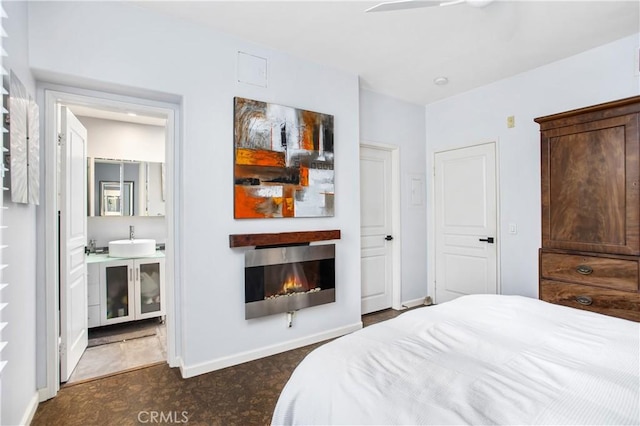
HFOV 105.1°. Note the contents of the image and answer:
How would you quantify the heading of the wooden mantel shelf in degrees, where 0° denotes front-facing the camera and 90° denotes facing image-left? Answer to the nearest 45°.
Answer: approximately 315°

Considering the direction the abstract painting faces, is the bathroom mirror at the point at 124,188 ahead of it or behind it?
behind

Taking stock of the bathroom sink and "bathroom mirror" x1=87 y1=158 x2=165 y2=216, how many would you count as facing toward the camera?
2

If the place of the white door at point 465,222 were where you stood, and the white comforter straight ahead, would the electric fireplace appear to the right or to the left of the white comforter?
right

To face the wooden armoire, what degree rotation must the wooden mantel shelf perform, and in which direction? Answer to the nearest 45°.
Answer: approximately 45° to its left

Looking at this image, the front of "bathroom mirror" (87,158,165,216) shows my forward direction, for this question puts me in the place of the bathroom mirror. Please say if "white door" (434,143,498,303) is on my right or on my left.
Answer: on my left
